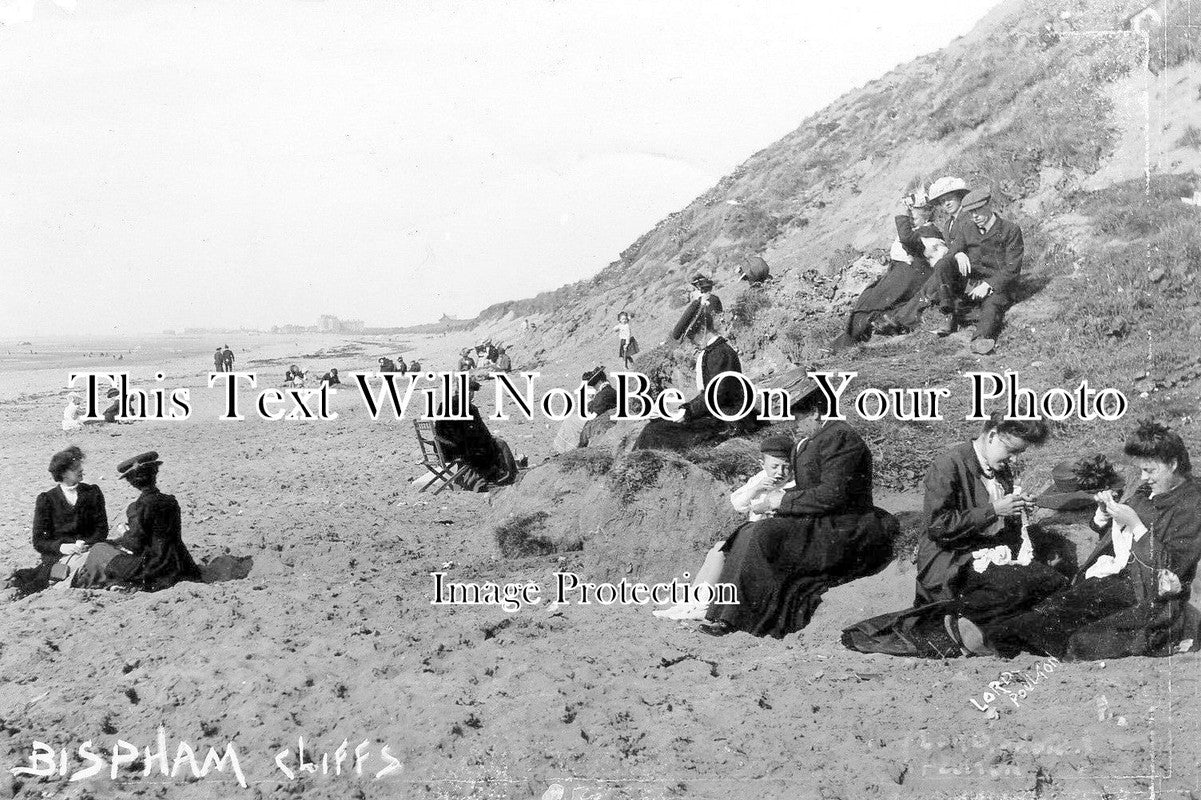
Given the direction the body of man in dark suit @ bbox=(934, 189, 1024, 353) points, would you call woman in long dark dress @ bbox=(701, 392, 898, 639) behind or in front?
in front

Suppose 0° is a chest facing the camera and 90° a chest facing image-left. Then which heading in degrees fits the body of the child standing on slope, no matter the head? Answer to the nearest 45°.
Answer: approximately 0°

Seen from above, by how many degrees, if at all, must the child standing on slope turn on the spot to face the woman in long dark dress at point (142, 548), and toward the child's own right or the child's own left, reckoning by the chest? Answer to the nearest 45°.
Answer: approximately 45° to the child's own right

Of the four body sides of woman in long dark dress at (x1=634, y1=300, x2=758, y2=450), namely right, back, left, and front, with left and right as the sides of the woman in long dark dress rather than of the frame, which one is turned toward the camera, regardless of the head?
left

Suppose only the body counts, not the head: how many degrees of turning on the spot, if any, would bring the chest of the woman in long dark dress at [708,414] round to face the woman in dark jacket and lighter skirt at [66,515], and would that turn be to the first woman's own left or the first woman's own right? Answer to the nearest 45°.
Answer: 0° — they already face them

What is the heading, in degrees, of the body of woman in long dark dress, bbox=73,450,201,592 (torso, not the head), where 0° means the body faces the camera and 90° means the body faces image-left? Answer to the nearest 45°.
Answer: approximately 90°
